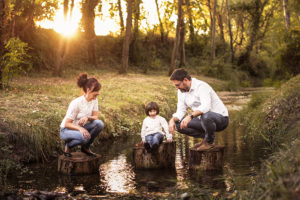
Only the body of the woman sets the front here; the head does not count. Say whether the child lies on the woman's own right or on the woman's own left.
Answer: on the woman's own left

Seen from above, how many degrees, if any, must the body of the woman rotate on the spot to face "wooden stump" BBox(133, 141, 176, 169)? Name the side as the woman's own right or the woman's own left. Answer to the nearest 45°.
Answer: approximately 45° to the woman's own left

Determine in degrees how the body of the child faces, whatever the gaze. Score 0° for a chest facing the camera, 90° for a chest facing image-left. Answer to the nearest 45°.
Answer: approximately 0°

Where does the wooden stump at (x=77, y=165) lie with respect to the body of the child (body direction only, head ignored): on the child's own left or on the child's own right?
on the child's own right

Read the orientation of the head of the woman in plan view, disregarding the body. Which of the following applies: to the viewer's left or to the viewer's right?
to the viewer's right

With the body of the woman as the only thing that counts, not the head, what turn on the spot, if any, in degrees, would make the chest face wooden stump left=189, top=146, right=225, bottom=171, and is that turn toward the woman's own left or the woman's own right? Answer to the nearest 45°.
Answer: approximately 45° to the woman's own left

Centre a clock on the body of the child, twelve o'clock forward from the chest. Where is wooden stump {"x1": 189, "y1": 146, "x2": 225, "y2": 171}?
The wooden stump is roughly at 10 o'clock from the child.
